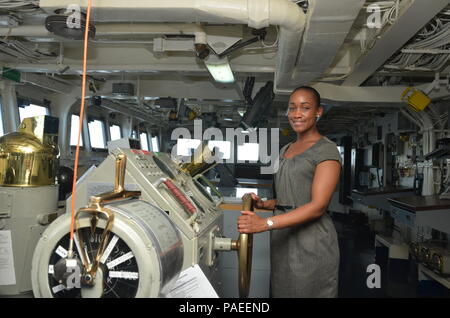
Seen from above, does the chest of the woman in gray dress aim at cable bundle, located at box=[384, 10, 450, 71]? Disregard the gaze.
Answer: no

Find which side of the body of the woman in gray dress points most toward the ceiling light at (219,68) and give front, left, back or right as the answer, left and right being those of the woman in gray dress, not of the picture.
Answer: right

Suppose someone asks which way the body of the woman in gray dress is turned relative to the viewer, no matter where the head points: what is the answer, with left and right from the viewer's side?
facing the viewer and to the left of the viewer

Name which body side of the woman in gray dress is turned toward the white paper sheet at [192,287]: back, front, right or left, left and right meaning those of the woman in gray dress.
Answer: front

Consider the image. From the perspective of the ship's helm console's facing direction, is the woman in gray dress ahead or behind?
ahead

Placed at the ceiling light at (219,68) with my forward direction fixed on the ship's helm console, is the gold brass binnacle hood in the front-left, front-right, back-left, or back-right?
front-right

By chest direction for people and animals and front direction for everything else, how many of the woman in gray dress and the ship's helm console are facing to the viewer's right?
1

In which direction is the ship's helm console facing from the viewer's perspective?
to the viewer's right

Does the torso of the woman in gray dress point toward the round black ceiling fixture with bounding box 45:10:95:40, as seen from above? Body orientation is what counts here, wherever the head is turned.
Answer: no

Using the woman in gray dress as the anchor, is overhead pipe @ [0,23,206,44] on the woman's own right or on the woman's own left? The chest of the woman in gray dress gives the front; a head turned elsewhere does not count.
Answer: on the woman's own right

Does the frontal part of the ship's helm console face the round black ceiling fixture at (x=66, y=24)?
no

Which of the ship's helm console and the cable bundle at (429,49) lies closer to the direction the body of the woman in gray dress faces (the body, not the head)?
the ship's helm console

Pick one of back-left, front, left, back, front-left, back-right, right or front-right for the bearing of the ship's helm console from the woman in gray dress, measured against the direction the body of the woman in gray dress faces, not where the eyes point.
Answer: front
